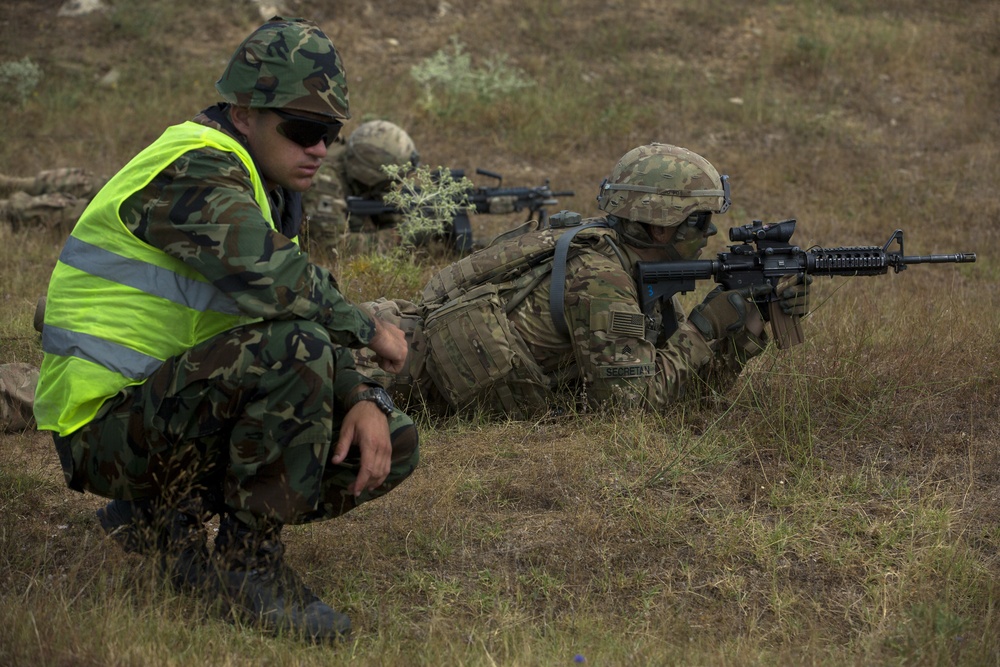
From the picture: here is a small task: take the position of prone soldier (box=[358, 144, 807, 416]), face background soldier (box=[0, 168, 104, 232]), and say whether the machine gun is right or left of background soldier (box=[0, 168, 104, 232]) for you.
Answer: right

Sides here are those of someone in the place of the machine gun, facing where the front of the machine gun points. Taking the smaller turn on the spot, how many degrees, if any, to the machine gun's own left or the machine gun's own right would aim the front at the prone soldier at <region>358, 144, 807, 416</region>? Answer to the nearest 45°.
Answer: approximately 90° to the machine gun's own right

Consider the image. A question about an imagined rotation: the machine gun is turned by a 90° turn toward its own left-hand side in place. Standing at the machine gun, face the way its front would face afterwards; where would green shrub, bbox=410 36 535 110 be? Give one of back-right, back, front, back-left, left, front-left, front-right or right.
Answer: front

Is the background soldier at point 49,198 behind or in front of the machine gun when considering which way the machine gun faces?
behind

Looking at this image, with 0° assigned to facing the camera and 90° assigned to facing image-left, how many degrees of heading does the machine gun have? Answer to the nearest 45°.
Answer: approximately 270°

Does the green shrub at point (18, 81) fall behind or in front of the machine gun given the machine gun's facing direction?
behind

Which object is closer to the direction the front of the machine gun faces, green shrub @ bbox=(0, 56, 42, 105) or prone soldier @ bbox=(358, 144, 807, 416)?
the prone soldier
